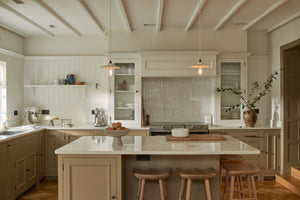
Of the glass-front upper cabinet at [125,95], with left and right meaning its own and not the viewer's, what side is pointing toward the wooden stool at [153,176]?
front

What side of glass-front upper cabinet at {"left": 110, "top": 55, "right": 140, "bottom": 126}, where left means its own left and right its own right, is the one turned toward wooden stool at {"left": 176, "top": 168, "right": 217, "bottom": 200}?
front

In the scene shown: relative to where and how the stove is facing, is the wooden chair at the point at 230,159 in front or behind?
in front

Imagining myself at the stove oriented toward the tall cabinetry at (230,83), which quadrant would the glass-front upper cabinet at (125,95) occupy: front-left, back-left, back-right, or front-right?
back-left

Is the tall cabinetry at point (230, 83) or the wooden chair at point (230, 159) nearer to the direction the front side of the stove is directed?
the wooden chair

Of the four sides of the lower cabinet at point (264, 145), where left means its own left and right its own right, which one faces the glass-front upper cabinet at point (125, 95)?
right

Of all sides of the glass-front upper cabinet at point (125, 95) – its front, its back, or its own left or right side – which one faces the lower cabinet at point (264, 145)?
left

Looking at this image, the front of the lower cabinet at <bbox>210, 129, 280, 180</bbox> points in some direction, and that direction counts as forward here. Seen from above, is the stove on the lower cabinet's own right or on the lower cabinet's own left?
on the lower cabinet's own right

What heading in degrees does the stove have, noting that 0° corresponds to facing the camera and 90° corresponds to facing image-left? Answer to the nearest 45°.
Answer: approximately 0°
